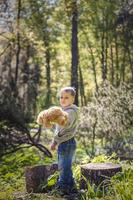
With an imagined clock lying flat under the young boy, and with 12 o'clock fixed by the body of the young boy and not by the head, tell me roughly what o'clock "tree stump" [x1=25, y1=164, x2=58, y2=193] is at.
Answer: The tree stump is roughly at 2 o'clock from the young boy.
